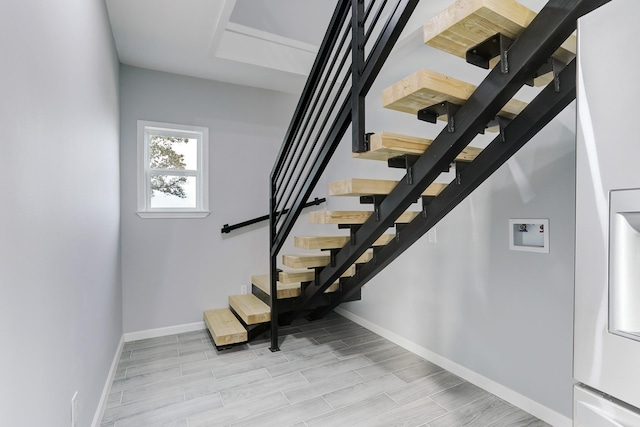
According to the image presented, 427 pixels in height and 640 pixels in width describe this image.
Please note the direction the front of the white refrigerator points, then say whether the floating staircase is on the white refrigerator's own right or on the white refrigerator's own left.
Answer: on the white refrigerator's own right

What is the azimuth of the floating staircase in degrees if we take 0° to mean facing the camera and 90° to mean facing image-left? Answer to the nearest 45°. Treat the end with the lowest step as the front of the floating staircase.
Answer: approximately 135°

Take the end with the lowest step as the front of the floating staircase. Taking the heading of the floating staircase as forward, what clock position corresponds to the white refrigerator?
The white refrigerator is roughly at 7 o'clock from the floating staircase.

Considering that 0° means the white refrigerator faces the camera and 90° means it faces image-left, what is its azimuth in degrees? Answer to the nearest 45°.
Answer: approximately 45°

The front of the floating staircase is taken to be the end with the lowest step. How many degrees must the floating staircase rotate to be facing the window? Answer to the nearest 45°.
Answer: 0° — it already faces it
